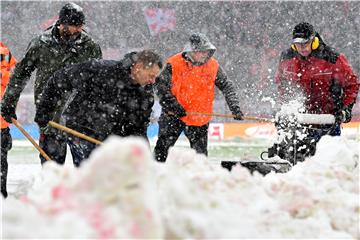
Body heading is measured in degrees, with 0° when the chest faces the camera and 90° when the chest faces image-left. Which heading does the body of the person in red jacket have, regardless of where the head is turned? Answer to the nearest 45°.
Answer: approximately 45°

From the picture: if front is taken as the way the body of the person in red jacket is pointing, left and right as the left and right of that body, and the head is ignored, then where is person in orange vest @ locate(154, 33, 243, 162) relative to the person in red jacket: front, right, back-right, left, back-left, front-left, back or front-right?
front-right

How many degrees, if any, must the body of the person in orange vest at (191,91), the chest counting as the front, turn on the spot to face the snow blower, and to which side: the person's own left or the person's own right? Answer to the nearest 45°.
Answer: approximately 45° to the person's own left
